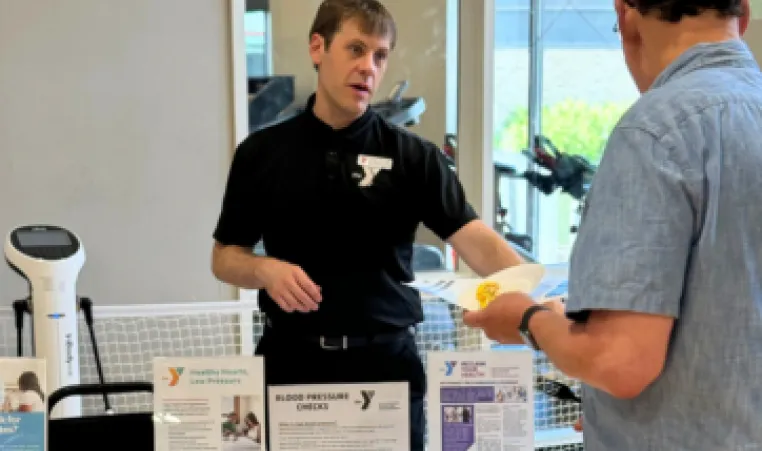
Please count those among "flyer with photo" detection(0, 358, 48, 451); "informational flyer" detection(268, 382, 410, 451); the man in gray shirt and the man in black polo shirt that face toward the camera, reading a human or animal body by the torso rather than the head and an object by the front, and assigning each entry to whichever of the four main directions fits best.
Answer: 3

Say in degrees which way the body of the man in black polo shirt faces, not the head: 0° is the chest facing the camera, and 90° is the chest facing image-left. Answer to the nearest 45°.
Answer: approximately 0°

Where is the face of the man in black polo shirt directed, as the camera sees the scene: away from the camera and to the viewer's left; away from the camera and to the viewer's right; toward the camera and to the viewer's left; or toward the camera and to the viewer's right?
toward the camera and to the viewer's right

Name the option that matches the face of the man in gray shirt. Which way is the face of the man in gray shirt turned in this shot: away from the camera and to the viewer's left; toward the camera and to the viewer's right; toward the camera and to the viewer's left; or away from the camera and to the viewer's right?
away from the camera and to the viewer's left

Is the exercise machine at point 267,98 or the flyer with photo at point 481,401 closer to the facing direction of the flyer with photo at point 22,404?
the flyer with photo

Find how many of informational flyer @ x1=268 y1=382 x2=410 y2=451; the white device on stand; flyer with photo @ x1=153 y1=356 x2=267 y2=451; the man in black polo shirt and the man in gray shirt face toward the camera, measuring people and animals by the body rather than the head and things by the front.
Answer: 4
